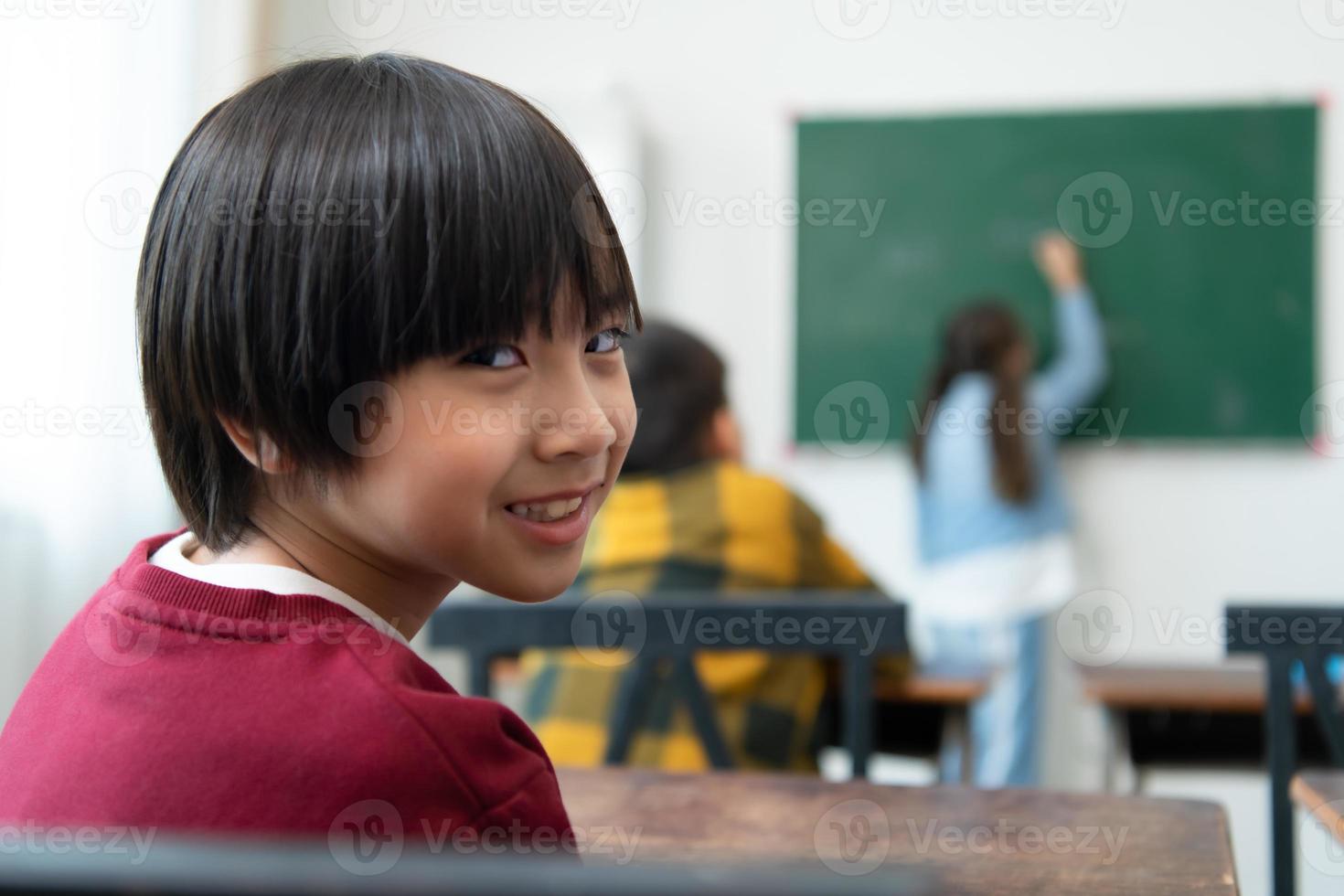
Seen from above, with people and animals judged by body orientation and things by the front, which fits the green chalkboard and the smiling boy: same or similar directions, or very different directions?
very different directions

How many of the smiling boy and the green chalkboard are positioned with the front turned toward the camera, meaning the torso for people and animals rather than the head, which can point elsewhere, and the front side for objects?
1

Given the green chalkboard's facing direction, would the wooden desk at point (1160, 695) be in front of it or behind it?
in front

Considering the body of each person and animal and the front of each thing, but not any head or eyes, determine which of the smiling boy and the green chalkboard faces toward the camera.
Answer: the green chalkboard

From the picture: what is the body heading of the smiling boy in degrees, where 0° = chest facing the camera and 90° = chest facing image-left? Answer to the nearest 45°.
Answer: approximately 225°

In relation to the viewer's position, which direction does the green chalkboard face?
facing the viewer

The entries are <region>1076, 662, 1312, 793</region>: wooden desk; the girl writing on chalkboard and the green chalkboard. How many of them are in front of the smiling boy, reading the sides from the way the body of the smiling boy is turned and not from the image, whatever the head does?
3

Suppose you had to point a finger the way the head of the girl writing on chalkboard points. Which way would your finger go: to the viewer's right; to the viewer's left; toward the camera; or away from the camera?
away from the camera

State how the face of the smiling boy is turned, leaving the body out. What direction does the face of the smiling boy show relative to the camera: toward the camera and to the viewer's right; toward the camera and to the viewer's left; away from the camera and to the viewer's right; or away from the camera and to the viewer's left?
toward the camera and to the viewer's right

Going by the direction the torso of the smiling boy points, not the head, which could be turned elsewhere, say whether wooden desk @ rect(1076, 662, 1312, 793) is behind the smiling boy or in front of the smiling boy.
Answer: in front

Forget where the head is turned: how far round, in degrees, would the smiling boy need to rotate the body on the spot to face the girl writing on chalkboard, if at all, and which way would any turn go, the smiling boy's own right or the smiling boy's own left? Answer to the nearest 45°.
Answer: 0° — they already face them

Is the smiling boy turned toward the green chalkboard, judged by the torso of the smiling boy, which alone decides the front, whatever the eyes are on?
yes

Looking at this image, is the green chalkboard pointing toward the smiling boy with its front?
yes
